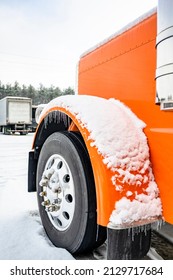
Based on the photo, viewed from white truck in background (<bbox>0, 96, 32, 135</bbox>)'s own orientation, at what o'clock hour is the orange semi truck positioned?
The orange semi truck is roughly at 6 o'clock from the white truck in background.

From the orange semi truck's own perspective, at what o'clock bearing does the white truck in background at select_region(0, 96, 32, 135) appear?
The white truck in background is roughly at 1 o'clock from the orange semi truck.

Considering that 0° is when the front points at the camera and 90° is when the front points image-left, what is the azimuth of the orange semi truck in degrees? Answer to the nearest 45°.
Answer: approximately 135°

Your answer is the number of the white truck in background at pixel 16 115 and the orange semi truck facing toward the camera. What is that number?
0

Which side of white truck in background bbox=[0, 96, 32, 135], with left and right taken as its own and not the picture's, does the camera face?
back
